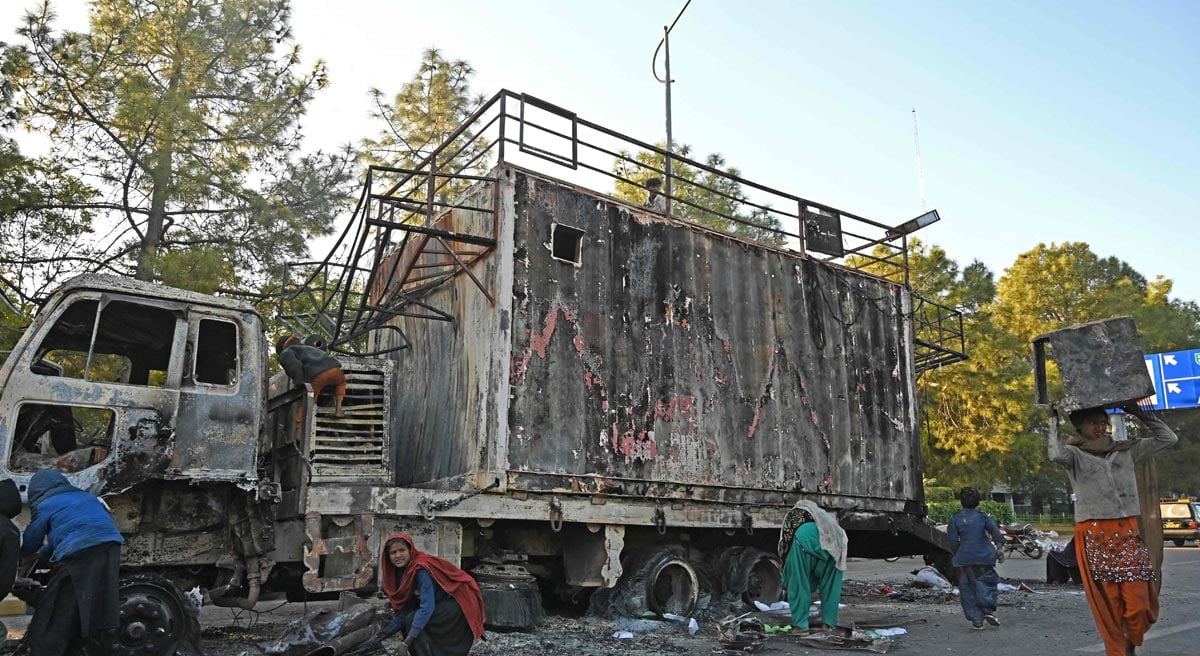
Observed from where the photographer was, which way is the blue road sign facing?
facing the viewer

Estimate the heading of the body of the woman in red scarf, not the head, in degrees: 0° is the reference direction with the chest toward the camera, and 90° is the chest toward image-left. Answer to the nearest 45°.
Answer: approximately 45°

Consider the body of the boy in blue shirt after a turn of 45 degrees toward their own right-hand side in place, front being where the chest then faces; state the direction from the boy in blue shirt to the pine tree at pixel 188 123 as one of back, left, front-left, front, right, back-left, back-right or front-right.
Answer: back-left

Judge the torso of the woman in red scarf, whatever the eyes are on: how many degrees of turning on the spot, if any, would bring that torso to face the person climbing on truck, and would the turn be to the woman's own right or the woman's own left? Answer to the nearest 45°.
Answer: approximately 90° to the woman's own right

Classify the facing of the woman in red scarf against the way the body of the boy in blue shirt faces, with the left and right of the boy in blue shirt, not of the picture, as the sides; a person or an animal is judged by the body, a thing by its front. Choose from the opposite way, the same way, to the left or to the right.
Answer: the opposite way

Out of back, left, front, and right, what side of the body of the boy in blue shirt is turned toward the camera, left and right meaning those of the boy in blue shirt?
back

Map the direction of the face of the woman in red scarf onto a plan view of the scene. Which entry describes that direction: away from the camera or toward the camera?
toward the camera

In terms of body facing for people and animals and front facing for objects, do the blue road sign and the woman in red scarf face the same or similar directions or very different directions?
same or similar directions
